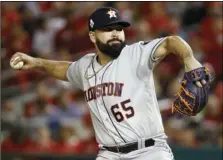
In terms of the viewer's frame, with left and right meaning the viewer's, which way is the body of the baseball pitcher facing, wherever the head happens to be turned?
facing the viewer and to the left of the viewer
